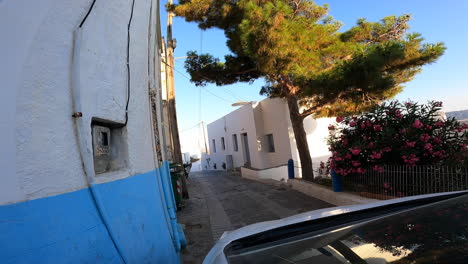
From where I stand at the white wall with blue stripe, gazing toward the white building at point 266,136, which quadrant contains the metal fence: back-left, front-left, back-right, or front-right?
front-right

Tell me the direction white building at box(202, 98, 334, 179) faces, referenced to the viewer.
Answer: facing the viewer and to the left of the viewer

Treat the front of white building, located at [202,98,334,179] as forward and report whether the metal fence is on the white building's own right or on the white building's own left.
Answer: on the white building's own left

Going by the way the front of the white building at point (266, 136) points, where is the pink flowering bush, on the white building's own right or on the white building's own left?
on the white building's own left

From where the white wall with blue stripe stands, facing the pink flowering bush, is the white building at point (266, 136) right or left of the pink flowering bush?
left

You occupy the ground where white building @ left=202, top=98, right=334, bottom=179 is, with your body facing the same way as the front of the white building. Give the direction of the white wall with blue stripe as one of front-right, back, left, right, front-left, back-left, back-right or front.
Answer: front-left

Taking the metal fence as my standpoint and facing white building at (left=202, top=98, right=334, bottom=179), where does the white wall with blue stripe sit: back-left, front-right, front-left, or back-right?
back-left
